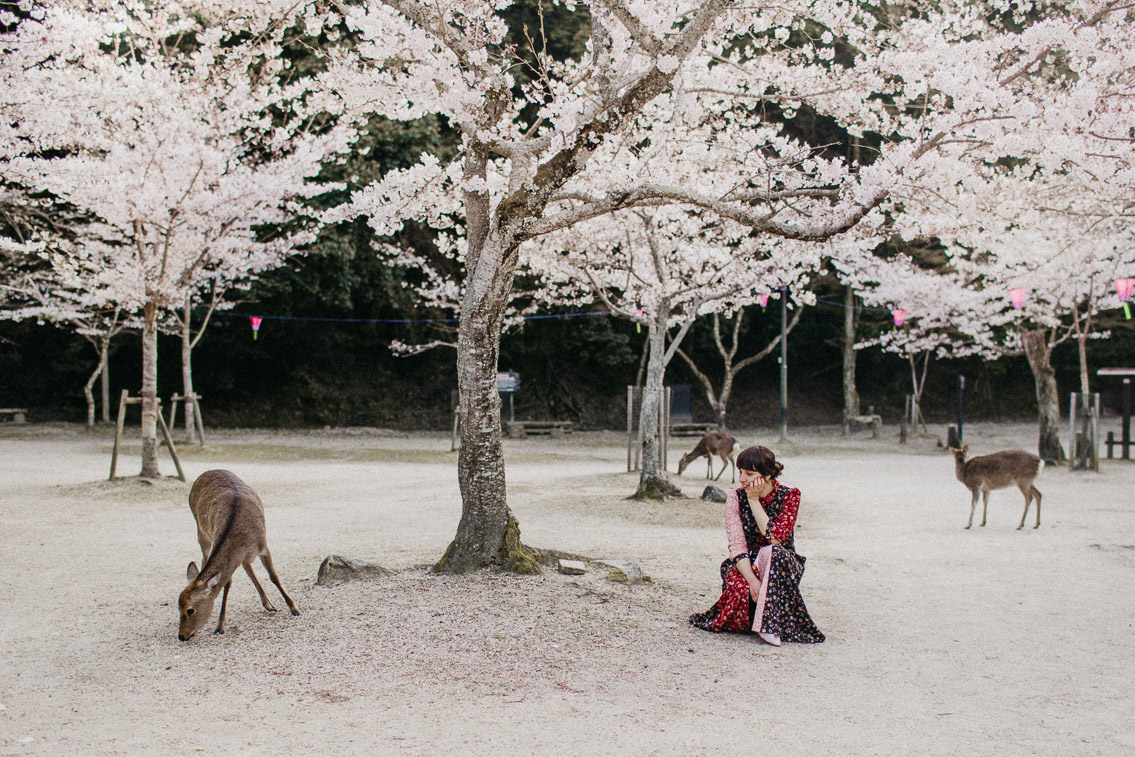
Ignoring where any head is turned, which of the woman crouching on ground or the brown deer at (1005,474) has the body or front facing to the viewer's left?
the brown deer

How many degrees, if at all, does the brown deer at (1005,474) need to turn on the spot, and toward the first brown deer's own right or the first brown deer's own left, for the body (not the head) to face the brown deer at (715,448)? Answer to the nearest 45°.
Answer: approximately 45° to the first brown deer's own right

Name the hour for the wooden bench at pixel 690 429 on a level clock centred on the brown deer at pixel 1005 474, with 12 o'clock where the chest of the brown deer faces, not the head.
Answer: The wooden bench is roughly at 2 o'clock from the brown deer.

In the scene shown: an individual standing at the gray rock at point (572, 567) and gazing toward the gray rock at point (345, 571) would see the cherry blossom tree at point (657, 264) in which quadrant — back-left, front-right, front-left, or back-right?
back-right

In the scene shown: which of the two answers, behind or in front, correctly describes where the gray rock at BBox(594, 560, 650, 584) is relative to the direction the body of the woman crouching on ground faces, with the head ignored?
behind

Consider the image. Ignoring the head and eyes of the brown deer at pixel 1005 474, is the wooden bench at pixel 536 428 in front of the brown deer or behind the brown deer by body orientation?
in front

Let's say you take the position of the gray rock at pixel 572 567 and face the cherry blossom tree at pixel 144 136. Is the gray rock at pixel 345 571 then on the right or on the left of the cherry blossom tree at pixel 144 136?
left

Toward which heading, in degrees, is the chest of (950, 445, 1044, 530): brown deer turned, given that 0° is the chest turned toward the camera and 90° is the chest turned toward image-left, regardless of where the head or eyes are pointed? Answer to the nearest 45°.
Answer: approximately 90°

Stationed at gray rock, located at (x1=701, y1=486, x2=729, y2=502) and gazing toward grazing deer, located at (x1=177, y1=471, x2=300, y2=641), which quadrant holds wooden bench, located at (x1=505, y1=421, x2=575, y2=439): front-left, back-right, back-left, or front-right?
back-right

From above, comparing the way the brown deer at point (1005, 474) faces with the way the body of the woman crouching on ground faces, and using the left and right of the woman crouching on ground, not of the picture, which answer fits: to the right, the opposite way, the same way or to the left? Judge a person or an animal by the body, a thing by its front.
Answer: to the right

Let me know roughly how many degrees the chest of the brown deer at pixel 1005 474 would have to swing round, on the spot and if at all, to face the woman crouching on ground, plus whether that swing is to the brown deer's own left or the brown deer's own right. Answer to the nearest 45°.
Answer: approximately 90° to the brown deer's own left

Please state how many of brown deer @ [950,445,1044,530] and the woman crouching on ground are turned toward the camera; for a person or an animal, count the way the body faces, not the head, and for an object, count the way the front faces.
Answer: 1

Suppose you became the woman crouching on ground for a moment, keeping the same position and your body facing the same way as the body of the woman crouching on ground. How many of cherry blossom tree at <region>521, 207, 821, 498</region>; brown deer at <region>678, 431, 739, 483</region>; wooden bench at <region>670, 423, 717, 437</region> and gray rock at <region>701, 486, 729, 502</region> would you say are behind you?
4
